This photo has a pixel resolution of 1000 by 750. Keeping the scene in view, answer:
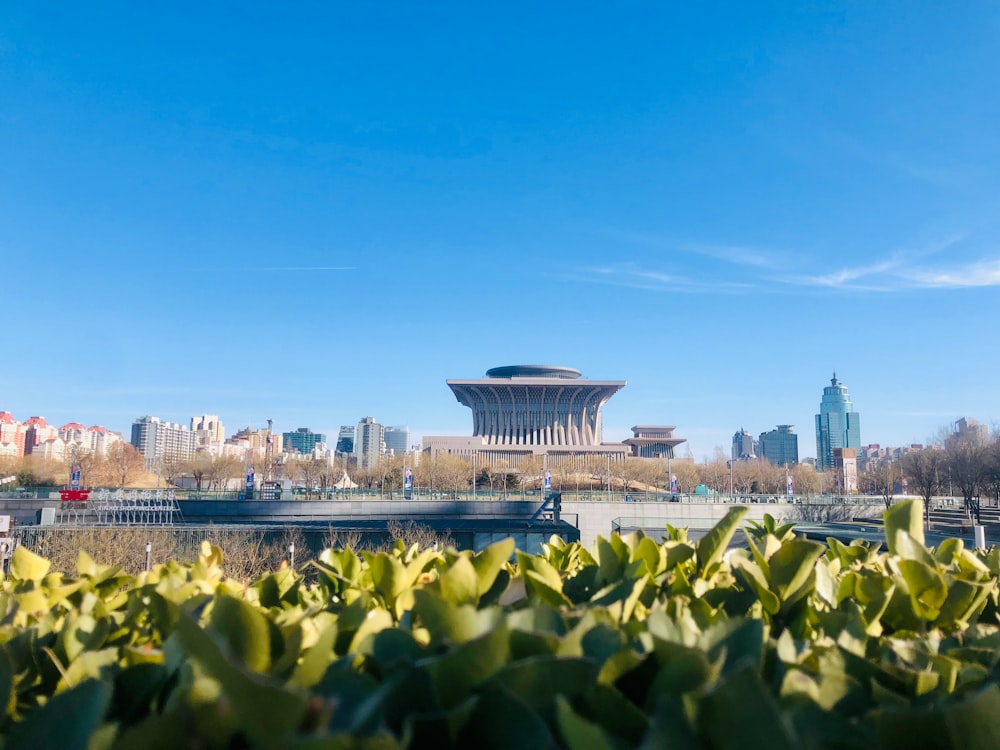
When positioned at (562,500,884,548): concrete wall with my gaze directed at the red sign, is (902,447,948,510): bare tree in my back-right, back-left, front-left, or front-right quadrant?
back-right

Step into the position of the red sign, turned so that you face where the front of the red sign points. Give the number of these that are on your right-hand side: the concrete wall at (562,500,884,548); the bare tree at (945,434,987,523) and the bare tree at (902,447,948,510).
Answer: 0

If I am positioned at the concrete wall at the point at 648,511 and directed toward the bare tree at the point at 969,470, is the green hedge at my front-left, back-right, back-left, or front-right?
back-right

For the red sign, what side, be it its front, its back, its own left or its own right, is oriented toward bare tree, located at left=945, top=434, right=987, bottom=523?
left

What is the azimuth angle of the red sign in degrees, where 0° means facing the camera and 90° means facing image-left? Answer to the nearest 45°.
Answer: approximately 0°

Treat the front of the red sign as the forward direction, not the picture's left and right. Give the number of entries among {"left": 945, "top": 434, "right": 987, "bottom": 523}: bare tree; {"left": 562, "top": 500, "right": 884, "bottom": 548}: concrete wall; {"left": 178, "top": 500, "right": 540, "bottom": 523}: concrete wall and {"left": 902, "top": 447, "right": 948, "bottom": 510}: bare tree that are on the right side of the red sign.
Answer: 0

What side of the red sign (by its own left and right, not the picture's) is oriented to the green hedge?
front

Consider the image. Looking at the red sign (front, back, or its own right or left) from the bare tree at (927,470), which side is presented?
left

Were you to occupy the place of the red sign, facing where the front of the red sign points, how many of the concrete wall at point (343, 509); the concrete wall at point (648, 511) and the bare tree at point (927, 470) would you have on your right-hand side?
0
